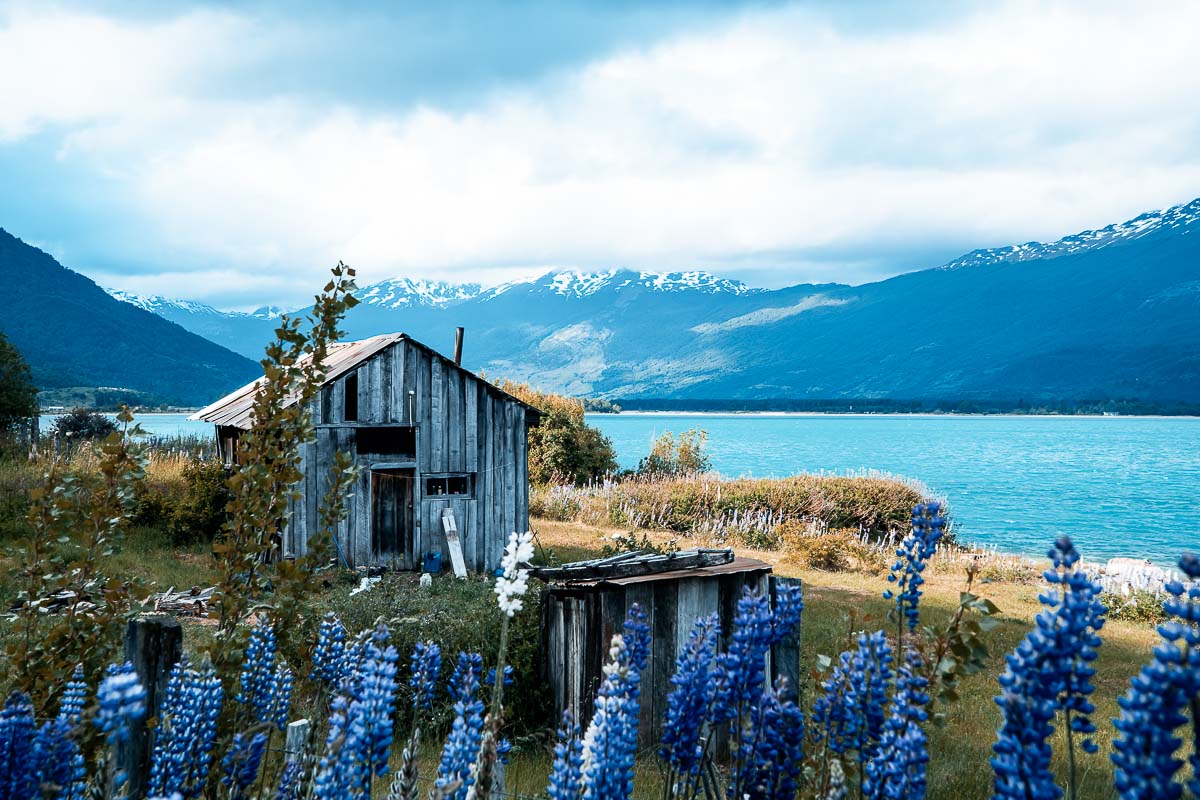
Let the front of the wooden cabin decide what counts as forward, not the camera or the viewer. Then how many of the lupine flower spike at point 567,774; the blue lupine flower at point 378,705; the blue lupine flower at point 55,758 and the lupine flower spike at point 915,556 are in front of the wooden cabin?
4

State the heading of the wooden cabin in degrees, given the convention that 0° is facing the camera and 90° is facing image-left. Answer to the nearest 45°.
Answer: approximately 0°

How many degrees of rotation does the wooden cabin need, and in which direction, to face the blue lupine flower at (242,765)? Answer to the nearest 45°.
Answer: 0° — it already faces it

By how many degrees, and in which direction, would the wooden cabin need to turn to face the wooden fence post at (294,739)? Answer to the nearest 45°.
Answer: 0° — it already faces it

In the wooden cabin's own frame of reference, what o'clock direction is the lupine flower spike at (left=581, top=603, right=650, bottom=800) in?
The lupine flower spike is roughly at 12 o'clock from the wooden cabin.

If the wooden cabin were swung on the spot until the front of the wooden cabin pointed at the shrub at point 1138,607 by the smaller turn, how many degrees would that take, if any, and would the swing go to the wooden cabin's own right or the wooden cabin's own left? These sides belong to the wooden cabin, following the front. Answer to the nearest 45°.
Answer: approximately 90° to the wooden cabin's own left

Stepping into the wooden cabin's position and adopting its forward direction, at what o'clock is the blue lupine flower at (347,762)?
The blue lupine flower is roughly at 12 o'clock from the wooden cabin.

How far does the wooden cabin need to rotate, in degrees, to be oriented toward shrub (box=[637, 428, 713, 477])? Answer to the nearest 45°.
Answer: approximately 135° to its left

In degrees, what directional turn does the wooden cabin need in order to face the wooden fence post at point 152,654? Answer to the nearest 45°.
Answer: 0° — it already faces it

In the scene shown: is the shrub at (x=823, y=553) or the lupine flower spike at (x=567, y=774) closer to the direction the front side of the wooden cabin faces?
the lupine flower spike

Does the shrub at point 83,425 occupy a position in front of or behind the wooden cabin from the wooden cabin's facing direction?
behind

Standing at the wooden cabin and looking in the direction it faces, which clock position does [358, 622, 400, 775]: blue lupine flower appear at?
The blue lupine flower is roughly at 12 o'clock from the wooden cabin.

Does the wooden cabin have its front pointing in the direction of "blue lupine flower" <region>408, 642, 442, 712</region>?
yes
